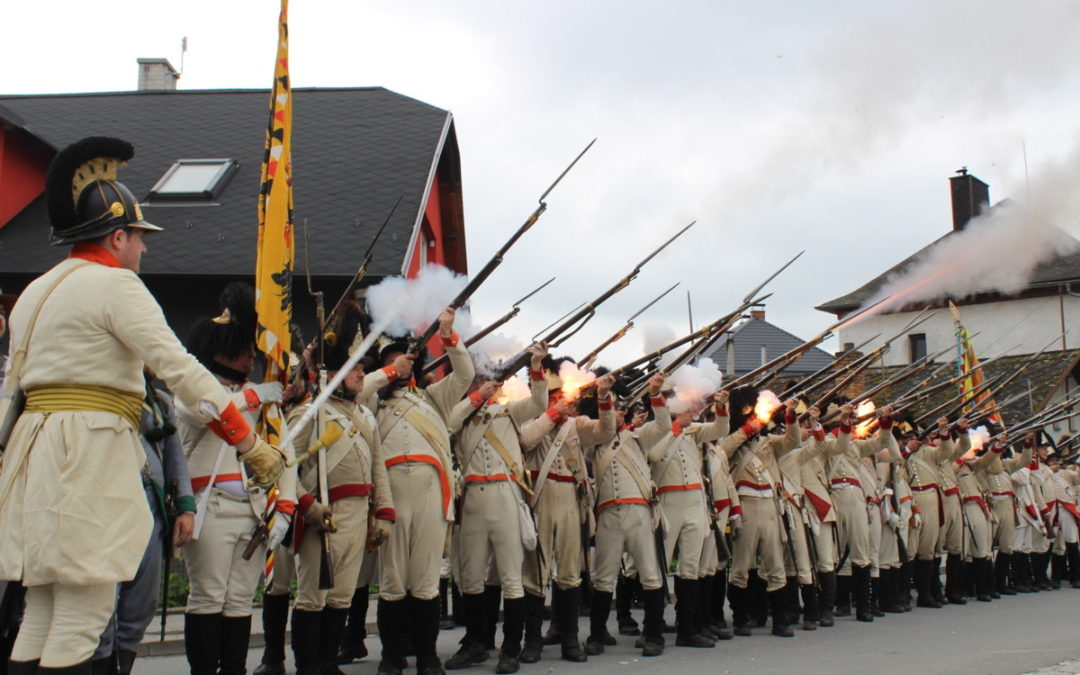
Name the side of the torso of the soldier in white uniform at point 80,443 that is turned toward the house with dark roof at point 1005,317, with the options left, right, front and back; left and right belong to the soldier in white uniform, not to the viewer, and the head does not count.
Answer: front

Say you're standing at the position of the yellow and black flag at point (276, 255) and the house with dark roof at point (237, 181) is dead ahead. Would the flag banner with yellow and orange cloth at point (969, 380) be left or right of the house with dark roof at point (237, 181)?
right

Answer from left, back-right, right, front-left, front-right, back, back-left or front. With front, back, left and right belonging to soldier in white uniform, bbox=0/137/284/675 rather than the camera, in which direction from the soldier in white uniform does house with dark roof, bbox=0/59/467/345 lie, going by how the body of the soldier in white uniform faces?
front-left

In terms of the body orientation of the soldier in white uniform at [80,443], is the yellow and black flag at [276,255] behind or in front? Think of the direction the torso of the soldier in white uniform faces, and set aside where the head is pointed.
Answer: in front

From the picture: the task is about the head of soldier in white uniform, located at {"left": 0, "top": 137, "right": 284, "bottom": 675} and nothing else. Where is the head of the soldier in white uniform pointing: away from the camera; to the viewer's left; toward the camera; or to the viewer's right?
to the viewer's right

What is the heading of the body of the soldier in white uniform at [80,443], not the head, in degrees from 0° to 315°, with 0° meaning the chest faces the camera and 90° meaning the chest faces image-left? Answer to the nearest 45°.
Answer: approximately 225°
